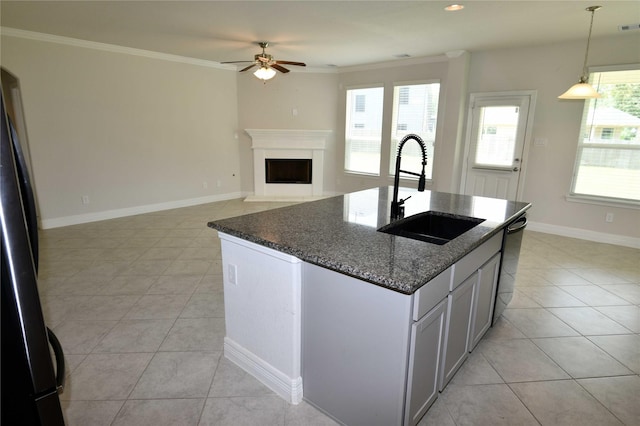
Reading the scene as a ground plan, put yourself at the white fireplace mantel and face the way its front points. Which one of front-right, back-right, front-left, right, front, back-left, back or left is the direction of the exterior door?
front-left

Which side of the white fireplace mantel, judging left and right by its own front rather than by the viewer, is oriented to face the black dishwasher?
front

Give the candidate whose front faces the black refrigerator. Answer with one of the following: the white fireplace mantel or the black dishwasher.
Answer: the white fireplace mantel

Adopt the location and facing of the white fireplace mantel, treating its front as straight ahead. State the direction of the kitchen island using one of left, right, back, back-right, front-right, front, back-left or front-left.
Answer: front

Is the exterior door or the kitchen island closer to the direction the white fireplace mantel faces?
the kitchen island

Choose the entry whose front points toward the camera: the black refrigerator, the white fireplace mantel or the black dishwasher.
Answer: the white fireplace mantel

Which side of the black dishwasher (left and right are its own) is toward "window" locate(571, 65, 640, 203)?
left

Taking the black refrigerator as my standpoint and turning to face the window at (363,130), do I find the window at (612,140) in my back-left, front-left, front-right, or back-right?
front-right

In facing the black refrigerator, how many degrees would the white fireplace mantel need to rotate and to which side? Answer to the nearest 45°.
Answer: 0° — it already faces it

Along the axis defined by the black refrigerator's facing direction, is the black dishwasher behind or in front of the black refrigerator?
in front

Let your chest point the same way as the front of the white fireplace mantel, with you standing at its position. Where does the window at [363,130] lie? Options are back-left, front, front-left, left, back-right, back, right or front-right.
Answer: left

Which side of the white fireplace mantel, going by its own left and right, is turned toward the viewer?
front

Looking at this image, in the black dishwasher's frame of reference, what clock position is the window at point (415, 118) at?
The window is roughly at 8 o'clock from the black dishwasher.

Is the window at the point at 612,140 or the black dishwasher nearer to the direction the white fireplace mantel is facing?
the black dishwasher

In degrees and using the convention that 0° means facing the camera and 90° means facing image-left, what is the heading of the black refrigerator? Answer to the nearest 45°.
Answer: approximately 270°

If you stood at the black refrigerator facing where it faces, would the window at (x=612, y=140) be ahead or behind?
ahead

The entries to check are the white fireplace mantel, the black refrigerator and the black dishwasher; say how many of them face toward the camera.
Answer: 1

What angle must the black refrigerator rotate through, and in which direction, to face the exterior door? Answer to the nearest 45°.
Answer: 0° — it already faces it

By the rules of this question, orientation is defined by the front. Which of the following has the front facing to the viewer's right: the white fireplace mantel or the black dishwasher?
the black dishwasher

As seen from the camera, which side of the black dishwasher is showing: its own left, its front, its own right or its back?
right
